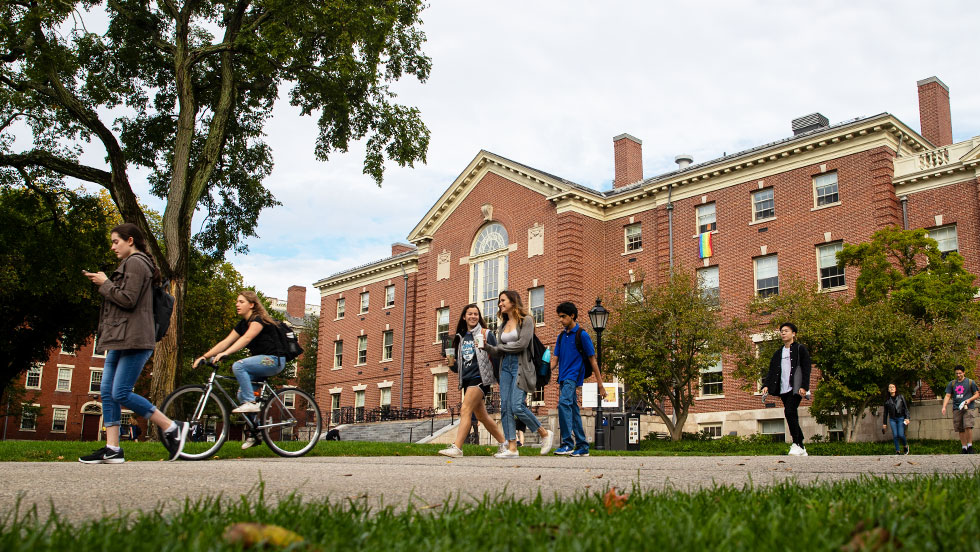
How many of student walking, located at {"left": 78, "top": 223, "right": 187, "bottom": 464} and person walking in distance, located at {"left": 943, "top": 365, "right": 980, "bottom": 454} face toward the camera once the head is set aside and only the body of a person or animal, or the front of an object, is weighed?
1

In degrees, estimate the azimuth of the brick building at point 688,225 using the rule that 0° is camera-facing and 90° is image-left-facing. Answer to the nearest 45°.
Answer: approximately 45°

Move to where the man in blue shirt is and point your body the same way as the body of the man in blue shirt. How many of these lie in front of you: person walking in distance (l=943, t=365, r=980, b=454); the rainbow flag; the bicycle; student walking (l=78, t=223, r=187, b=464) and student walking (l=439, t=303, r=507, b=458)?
3

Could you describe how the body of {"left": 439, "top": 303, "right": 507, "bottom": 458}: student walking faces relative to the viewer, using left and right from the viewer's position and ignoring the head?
facing the viewer and to the left of the viewer

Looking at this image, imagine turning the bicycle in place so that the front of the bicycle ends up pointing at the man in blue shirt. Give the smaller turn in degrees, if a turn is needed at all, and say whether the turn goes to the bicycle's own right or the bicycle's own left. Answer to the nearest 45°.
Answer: approximately 180°

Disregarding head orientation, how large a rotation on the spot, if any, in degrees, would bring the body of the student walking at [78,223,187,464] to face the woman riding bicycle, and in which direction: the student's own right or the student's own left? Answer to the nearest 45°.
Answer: approximately 135° to the student's own right

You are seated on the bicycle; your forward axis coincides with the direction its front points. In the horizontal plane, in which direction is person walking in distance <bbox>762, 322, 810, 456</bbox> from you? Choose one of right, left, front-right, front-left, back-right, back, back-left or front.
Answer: back

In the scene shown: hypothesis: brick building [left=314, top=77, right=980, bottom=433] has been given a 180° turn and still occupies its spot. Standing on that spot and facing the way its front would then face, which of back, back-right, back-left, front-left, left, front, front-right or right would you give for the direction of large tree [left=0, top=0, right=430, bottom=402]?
back

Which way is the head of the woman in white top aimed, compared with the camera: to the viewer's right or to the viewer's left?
to the viewer's left

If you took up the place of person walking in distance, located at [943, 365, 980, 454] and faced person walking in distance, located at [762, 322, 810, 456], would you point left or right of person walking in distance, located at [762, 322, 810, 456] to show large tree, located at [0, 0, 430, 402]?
right

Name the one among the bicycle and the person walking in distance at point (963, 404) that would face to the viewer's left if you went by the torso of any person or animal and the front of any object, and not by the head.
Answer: the bicycle

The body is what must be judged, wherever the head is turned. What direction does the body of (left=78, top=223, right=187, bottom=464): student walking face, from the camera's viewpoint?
to the viewer's left

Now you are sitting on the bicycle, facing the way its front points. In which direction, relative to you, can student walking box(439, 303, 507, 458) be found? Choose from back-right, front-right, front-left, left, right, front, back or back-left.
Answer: back

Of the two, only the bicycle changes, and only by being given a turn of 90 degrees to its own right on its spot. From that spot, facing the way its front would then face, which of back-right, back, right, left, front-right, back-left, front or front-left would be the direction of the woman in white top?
right

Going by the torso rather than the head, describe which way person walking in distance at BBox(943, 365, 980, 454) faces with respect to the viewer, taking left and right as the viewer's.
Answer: facing the viewer

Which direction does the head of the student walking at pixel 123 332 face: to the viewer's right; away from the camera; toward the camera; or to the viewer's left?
to the viewer's left
